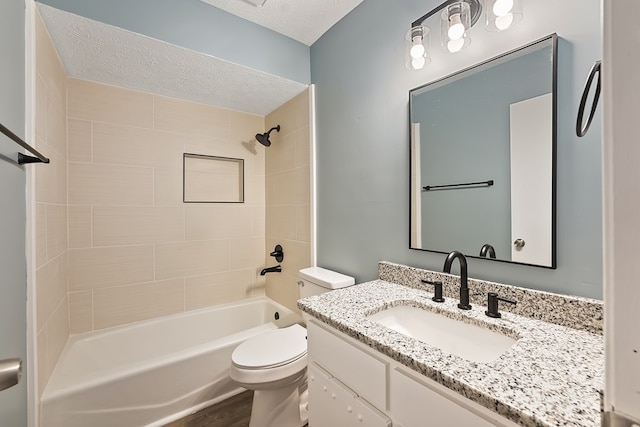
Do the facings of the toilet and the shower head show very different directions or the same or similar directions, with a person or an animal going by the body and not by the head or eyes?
same or similar directions

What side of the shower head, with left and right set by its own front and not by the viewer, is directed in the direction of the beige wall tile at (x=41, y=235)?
front

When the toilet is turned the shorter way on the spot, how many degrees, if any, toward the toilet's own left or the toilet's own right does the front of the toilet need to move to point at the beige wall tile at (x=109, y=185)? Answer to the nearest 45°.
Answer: approximately 90° to the toilet's own right

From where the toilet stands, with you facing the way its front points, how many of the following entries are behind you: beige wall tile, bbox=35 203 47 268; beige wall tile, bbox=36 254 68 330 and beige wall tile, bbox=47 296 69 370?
0

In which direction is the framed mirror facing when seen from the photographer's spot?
facing the viewer and to the left of the viewer

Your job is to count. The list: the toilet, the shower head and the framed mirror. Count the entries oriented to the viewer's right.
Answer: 0

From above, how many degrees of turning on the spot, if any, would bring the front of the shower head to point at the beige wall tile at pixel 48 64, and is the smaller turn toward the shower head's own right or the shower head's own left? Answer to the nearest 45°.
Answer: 0° — it already faces it

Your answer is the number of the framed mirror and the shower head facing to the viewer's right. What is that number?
0

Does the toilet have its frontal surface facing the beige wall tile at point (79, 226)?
no

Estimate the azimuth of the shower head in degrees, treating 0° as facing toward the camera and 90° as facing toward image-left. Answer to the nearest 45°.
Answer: approximately 45°

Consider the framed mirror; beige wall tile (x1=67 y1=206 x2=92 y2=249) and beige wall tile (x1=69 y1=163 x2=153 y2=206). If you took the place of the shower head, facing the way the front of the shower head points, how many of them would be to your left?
1

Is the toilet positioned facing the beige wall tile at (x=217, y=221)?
no

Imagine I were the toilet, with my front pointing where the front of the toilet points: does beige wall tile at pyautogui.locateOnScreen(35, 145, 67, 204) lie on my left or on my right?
on my right

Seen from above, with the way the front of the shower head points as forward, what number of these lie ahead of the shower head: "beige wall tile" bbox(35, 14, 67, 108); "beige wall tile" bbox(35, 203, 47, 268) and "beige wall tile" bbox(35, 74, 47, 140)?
3

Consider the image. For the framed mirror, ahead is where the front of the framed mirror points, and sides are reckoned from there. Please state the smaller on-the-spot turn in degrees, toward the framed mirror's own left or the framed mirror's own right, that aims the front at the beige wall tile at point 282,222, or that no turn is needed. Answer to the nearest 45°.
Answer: approximately 45° to the framed mirror's own right
